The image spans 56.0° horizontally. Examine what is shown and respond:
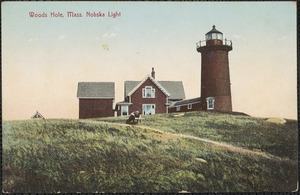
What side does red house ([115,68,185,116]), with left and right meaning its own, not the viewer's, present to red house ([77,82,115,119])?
right

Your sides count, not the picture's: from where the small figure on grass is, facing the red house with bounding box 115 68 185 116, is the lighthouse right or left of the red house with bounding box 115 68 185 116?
right

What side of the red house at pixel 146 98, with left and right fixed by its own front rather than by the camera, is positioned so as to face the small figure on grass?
front

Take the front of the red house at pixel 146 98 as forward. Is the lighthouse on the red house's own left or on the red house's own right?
on the red house's own left

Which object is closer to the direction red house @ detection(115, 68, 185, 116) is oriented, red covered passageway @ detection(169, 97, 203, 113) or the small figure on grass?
the small figure on grass

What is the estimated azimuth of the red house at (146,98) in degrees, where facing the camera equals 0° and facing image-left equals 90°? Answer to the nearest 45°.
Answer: approximately 0°

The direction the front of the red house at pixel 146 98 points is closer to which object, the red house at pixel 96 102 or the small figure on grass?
the small figure on grass

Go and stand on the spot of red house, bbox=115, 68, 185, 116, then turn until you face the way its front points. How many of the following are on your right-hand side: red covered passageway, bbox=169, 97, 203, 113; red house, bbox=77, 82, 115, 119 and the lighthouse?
1

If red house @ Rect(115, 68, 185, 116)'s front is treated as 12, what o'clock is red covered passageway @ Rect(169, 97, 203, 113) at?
red covered passageway @ Rect(169, 97, 203, 113) is roughly at 9 o'clock from red house @ Rect(115, 68, 185, 116).
